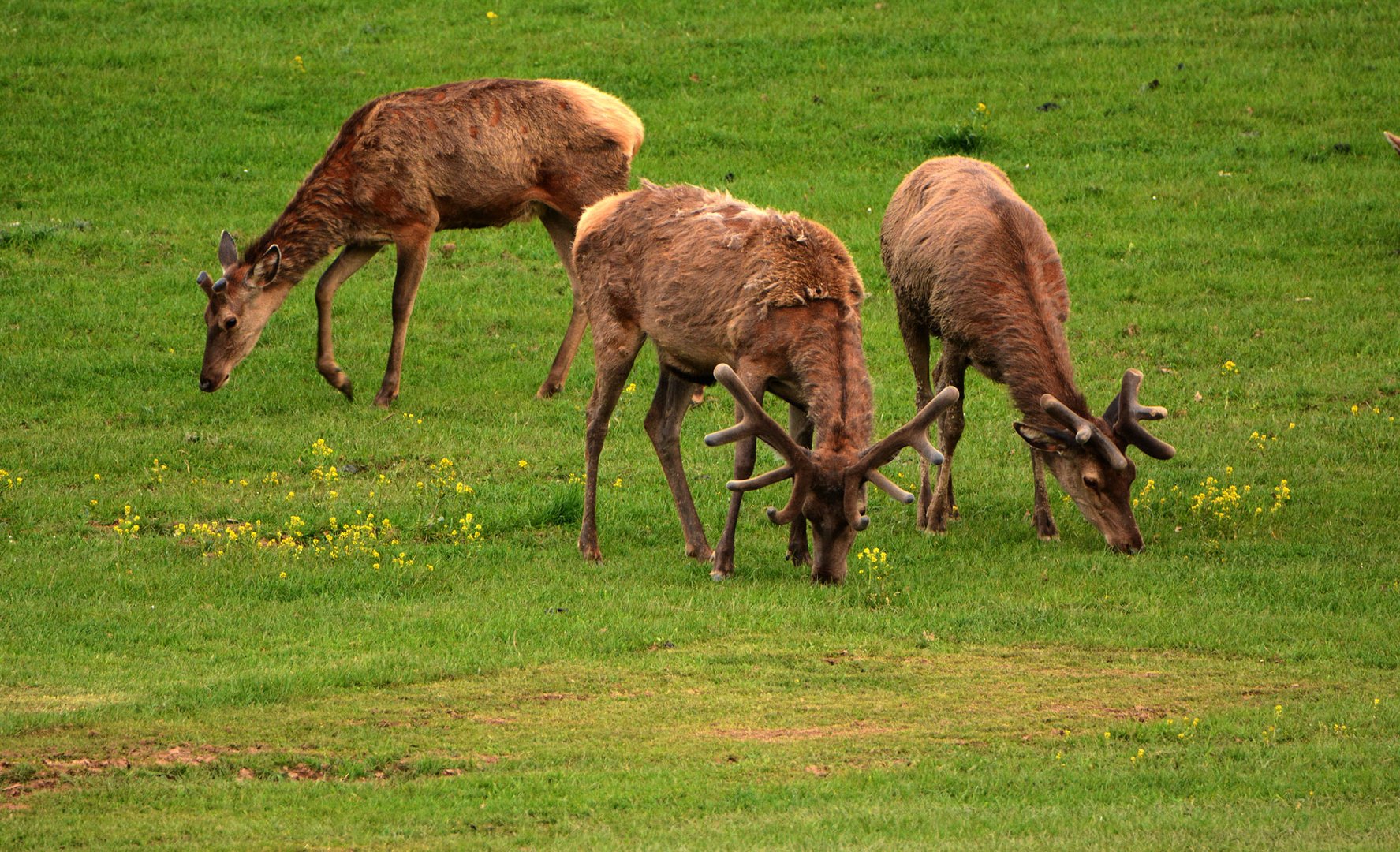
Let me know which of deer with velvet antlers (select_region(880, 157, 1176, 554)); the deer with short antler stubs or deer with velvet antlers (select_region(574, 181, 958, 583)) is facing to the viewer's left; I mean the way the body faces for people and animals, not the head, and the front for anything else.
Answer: the deer with short antler stubs

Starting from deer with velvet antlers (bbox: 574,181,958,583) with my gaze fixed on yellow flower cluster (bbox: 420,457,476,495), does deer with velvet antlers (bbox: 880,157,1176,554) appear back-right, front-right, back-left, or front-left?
back-right

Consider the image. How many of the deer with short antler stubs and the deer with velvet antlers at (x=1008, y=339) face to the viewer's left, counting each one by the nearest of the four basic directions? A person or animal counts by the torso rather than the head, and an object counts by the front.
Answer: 1

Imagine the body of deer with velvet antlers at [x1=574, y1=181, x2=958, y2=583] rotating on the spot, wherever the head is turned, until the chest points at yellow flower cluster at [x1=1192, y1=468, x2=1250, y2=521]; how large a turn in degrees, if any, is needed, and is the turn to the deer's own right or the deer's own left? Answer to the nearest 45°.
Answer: approximately 45° to the deer's own left

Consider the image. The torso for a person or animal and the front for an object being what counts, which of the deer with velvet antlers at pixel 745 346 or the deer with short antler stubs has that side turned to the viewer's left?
the deer with short antler stubs

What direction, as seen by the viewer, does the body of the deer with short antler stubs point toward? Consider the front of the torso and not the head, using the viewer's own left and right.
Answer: facing to the left of the viewer

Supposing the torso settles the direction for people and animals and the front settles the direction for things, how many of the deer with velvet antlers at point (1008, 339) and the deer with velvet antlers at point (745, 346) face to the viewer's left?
0

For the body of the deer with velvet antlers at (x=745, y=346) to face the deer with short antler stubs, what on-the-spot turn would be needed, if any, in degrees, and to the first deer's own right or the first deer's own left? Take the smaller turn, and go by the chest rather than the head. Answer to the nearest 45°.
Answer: approximately 180°

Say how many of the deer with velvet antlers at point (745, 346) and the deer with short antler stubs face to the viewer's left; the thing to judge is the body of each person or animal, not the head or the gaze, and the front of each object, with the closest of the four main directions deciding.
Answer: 1

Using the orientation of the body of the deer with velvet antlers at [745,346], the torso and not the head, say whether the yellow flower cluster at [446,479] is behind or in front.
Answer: behind

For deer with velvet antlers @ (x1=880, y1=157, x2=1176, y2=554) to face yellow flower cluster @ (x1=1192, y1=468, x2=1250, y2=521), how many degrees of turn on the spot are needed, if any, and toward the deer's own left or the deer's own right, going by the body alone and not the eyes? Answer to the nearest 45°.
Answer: approximately 45° to the deer's own left
